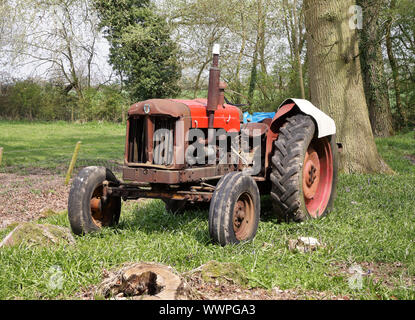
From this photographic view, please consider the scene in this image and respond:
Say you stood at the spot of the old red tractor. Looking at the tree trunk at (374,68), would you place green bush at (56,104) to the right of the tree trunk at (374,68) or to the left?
left

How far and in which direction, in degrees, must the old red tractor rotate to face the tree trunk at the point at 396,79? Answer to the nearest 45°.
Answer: approximately 180°

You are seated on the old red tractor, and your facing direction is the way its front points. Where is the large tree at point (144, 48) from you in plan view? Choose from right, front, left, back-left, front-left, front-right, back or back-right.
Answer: back-right

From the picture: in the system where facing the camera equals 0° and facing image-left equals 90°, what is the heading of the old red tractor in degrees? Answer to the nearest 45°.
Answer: approximately 45°

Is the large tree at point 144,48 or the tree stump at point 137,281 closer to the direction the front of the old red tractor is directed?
the tree stump

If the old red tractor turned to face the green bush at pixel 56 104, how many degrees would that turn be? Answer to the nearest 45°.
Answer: approximately 135° to its right

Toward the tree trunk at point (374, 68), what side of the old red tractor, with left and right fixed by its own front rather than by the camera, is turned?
back

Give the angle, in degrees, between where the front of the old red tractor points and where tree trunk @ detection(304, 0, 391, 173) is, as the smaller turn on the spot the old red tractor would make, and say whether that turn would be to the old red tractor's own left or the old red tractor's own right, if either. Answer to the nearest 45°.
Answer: approximately 180°

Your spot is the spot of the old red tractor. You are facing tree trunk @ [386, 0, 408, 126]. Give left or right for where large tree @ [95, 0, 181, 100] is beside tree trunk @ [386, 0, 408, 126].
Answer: left

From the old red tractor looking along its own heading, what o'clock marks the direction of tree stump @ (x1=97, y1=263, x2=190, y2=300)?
The tree stump is roughly at 11 o'clock from the old red tractor.
